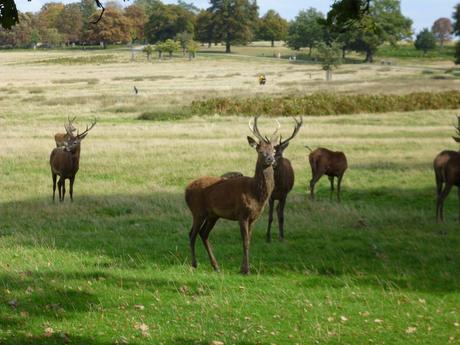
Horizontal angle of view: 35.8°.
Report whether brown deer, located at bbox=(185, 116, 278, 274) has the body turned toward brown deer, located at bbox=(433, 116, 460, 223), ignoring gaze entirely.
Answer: no

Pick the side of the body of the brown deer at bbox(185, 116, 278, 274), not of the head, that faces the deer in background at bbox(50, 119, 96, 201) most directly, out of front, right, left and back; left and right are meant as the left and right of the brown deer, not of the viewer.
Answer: back

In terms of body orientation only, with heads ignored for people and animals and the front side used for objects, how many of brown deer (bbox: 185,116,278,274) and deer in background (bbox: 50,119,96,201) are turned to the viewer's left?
0

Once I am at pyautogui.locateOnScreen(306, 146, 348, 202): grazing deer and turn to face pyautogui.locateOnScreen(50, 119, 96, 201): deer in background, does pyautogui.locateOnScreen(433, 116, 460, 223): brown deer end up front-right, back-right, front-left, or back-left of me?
back-left

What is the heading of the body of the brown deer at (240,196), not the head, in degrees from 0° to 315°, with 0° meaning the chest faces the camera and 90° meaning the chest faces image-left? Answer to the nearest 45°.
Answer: approximately 315°

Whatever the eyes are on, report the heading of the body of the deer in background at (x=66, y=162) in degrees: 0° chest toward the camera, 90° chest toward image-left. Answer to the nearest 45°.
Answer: approximately 315°

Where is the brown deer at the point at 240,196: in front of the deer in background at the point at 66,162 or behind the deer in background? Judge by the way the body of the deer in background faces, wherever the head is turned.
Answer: in front

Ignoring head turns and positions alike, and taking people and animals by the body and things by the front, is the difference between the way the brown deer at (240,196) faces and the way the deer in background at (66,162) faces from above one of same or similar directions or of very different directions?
same or similar directions
